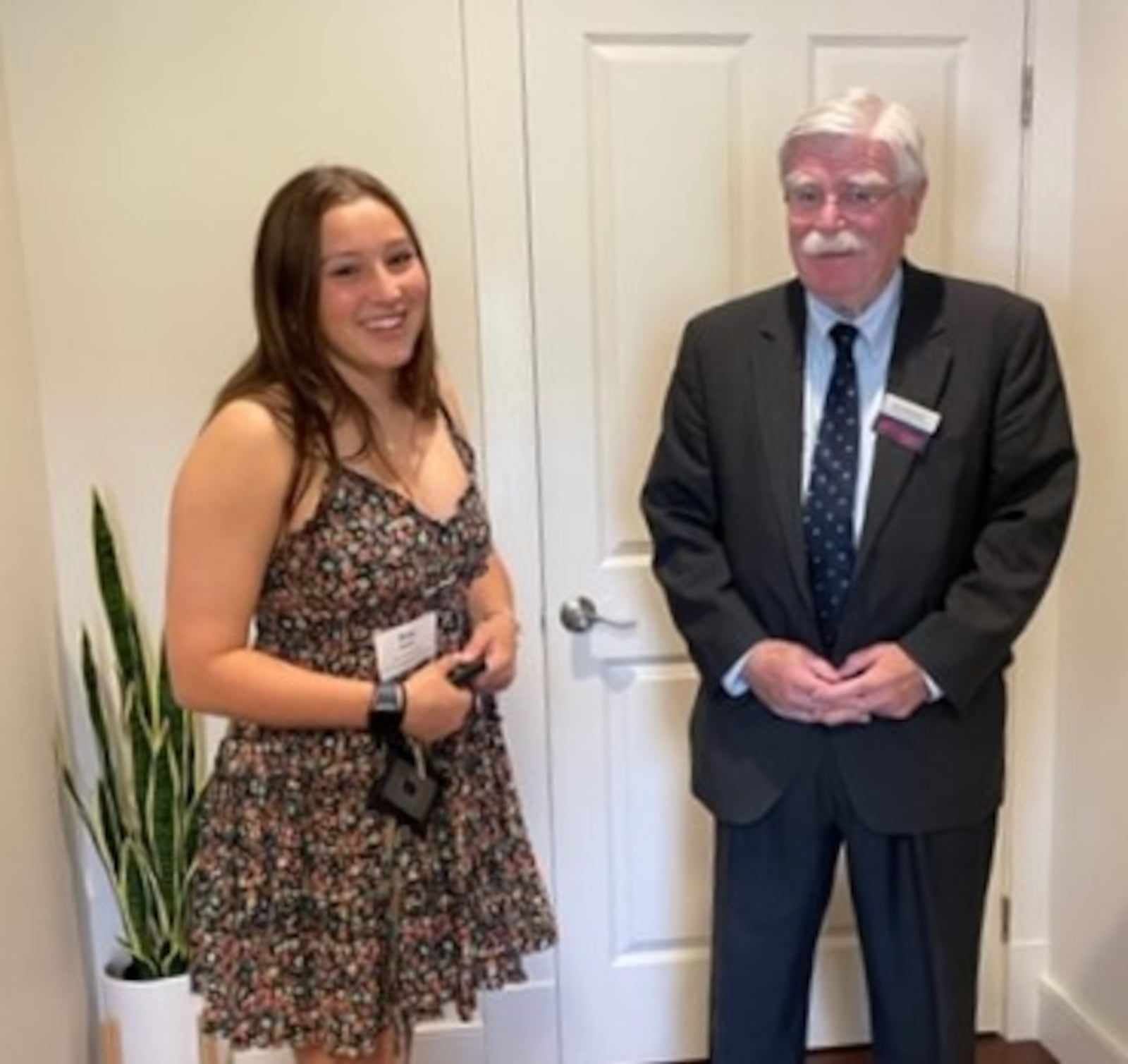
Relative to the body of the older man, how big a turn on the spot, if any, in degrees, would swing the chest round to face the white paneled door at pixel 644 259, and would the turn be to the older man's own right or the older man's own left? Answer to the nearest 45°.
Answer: approximately 135° to the older man's own right

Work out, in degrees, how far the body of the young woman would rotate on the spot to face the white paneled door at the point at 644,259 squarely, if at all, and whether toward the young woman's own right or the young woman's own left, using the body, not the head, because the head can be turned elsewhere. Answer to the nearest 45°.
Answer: approximately 90° to the young woman's own left

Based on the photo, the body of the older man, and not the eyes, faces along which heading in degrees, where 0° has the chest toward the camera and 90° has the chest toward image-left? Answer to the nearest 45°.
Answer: approximately 0°

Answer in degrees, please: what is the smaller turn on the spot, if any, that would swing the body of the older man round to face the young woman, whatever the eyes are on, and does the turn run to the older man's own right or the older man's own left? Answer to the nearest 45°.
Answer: approximately 45° to the older man's own right

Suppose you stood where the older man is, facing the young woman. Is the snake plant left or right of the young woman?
right

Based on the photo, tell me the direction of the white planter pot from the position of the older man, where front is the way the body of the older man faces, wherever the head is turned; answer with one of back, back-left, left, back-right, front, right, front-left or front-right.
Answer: right

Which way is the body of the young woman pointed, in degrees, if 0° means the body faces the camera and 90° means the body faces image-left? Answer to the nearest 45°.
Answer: approximately 315°

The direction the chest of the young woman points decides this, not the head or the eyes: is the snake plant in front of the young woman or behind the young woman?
behind
